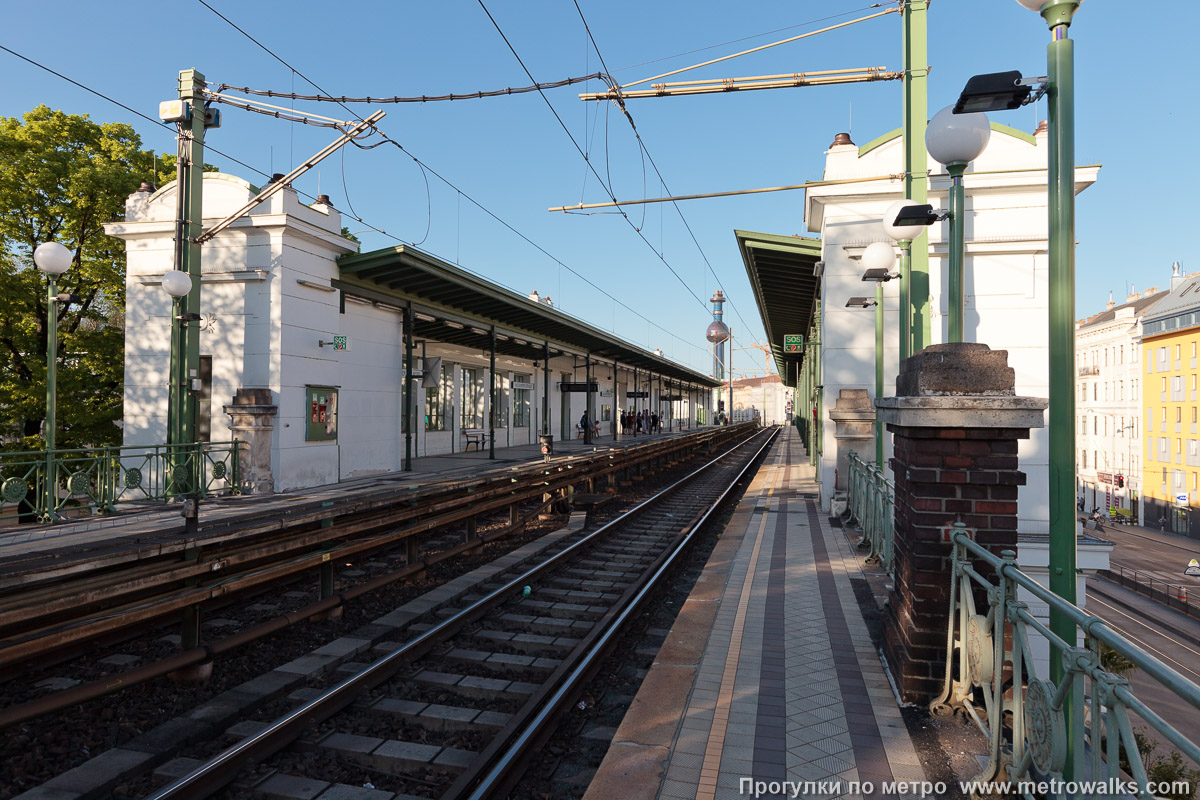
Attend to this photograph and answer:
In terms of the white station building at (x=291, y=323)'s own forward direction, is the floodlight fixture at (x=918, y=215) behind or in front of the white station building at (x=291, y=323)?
in front

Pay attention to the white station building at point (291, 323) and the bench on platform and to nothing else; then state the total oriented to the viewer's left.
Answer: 0

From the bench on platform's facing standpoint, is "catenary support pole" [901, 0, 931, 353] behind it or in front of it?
in front

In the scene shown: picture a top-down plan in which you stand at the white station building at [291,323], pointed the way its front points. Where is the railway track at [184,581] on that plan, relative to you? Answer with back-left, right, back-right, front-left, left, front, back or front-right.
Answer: front-right

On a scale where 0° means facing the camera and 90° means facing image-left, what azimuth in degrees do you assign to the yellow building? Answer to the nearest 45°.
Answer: approximately 45°

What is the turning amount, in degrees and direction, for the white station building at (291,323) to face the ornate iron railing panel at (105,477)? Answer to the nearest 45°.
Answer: approximately 90° to its right

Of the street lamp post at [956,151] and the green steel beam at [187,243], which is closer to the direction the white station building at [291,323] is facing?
the street lamp post

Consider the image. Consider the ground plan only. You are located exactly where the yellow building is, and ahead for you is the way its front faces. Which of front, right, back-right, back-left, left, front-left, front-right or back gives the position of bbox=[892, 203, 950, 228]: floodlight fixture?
front-left

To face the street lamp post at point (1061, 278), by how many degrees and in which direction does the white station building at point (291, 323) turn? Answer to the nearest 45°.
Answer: approximately 45° to its right
